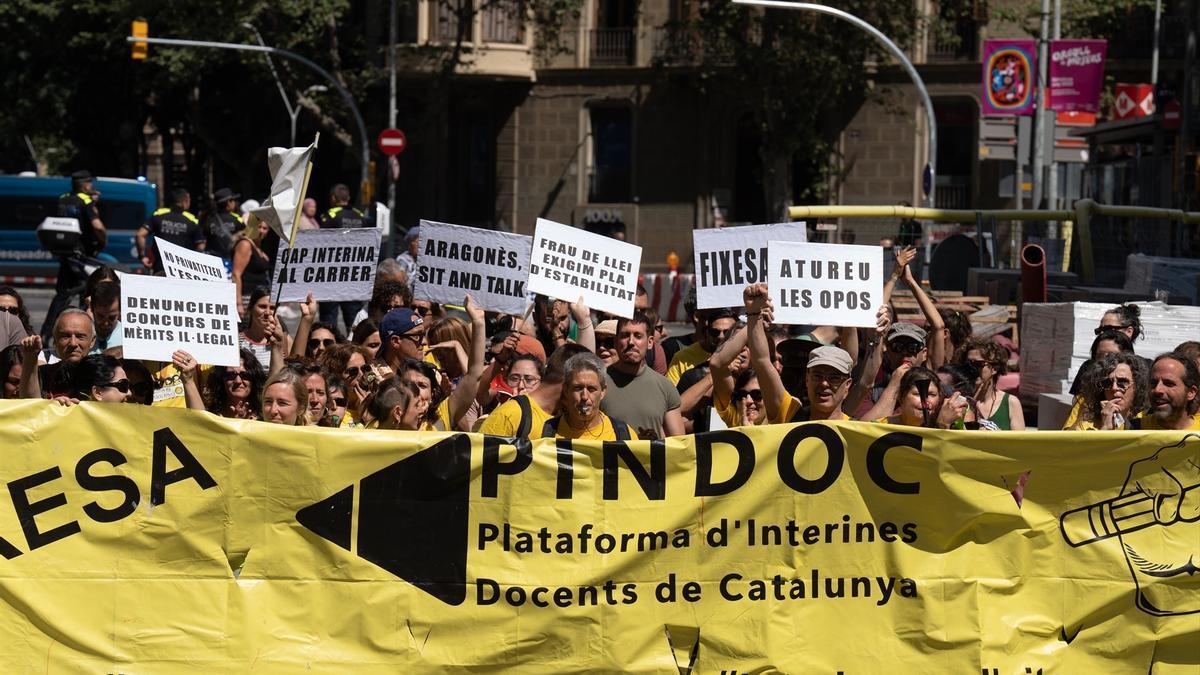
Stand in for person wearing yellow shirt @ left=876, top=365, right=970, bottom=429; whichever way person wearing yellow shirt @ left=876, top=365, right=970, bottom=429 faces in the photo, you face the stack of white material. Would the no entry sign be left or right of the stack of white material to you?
left

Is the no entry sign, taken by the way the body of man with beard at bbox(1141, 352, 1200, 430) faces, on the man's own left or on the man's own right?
on the man's own right

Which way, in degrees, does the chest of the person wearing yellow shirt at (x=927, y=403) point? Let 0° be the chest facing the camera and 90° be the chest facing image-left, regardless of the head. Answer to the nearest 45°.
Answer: approximately 0°

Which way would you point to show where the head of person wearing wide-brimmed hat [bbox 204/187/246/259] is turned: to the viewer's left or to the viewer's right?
to the viewer's right

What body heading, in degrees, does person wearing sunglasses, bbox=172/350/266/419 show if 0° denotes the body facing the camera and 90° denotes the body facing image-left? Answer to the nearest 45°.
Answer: approximately 0°

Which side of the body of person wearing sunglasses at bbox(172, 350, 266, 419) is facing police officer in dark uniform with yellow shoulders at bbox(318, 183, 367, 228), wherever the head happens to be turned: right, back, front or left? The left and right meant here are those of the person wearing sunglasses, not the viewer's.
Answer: back
